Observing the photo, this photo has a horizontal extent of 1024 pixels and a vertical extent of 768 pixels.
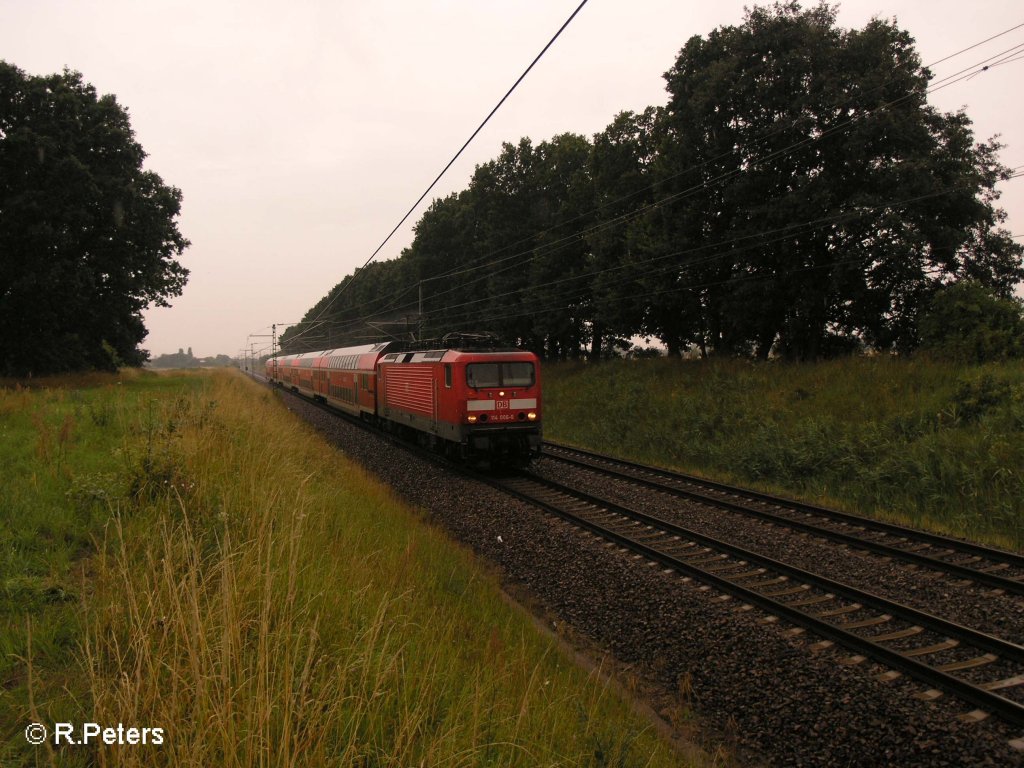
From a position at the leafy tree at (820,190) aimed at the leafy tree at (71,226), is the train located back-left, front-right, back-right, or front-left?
front-left

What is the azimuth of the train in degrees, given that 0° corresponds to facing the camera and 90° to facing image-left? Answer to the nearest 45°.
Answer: approximately 315°

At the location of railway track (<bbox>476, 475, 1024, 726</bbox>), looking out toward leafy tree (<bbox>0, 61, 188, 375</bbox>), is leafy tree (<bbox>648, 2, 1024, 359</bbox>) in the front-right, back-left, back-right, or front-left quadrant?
front-right

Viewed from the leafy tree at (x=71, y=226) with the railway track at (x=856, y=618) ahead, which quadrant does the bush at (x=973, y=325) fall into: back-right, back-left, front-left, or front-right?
front-left

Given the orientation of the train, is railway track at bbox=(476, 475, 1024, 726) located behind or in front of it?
in front

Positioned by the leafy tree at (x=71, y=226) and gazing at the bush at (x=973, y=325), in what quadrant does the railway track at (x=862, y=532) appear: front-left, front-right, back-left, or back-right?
front-right

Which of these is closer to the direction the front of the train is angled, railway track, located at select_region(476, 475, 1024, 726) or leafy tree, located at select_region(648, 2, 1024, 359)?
the railway track

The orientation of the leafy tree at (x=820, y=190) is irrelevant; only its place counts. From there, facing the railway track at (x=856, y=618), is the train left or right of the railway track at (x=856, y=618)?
right

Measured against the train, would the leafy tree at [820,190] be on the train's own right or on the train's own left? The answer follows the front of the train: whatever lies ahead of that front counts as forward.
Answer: on the train's own left

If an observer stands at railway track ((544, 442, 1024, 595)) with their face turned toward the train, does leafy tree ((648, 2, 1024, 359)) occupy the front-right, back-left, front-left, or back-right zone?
front-right

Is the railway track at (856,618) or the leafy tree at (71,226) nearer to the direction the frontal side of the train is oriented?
the railway track

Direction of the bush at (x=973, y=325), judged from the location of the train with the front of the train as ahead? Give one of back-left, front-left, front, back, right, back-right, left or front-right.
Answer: front-left

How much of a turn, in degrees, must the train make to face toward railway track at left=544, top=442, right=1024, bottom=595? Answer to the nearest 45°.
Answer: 0° — it already faces it
